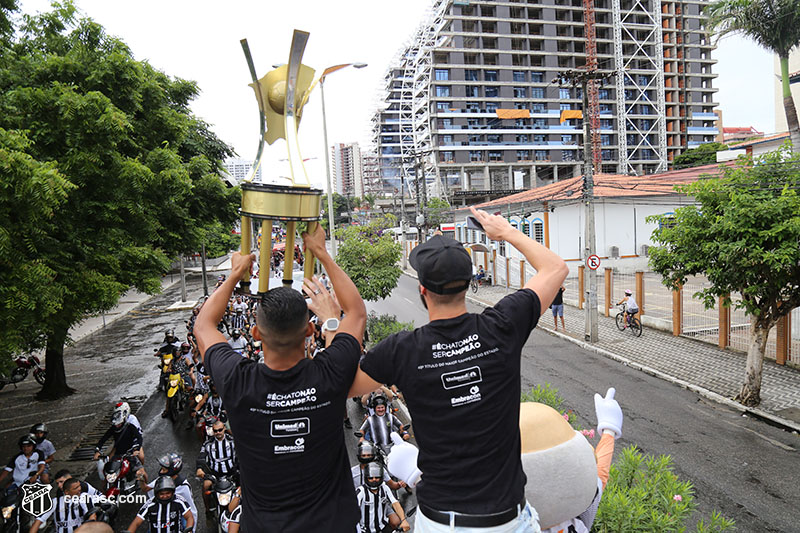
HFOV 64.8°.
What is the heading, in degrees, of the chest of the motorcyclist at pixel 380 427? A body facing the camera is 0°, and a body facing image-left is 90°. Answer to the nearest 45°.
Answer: approximately 0°

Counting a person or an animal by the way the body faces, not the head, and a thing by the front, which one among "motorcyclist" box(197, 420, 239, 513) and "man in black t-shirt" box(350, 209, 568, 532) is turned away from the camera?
the man in black t-shirt

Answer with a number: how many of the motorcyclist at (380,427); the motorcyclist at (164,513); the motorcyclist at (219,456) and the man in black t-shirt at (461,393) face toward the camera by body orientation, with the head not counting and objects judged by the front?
3

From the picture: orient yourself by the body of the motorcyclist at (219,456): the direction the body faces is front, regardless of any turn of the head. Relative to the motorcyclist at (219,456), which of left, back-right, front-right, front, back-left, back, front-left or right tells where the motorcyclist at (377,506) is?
front-left

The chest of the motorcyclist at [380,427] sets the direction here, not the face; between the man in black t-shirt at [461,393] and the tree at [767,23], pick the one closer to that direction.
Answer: the man in black t-shirt

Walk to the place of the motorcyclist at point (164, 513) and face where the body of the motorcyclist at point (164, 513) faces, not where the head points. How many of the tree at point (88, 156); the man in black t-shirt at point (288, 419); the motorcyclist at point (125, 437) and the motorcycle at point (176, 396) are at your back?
3

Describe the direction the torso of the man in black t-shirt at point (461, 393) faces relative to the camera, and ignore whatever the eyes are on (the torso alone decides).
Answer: away from the camera

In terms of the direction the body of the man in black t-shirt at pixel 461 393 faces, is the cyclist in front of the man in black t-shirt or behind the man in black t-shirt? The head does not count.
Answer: in front

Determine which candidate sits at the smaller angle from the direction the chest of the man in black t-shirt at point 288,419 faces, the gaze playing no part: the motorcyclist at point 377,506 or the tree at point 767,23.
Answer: the motorcyclist

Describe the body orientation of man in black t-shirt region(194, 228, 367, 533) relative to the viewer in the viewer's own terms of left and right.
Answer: facing away from the viewer

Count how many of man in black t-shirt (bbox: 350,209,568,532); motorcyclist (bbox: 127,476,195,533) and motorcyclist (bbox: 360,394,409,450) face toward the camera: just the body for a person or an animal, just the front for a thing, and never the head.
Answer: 2
